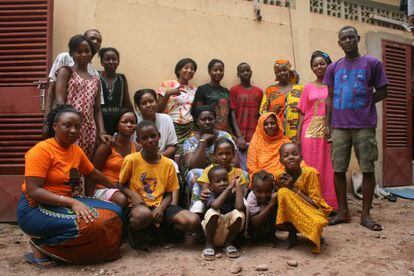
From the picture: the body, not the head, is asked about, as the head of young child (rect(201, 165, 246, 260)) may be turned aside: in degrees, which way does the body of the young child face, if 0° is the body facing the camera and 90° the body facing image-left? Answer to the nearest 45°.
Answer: approximately 0°

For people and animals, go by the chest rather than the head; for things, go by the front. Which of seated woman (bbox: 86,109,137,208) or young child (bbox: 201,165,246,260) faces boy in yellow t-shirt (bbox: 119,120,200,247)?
the seated woman

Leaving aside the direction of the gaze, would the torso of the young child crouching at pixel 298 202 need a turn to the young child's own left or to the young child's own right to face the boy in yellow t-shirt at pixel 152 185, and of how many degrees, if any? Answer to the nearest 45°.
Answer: approximately 45° to the young child's own right

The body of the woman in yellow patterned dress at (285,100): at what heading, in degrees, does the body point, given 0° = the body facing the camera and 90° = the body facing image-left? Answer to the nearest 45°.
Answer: approximately 0°

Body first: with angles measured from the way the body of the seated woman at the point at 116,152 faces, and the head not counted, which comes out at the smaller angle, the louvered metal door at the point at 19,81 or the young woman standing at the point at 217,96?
the young woman standing
